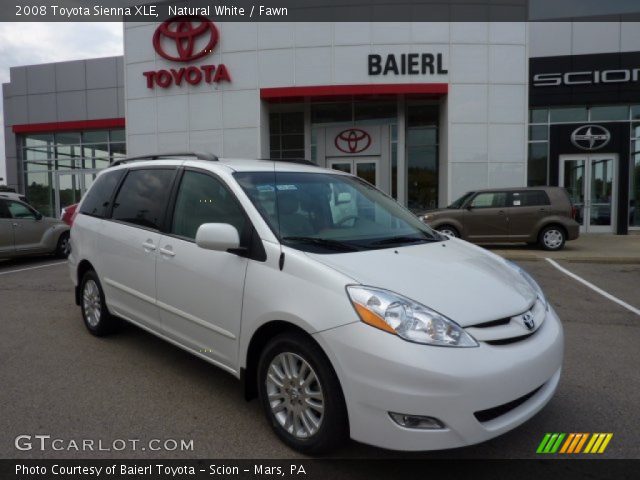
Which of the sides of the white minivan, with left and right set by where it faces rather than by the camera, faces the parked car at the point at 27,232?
back

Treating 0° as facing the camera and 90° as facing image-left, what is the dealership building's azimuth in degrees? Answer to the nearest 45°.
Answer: approximately 0°

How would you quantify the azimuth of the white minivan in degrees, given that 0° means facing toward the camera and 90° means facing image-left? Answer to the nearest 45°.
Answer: approximately 315°
